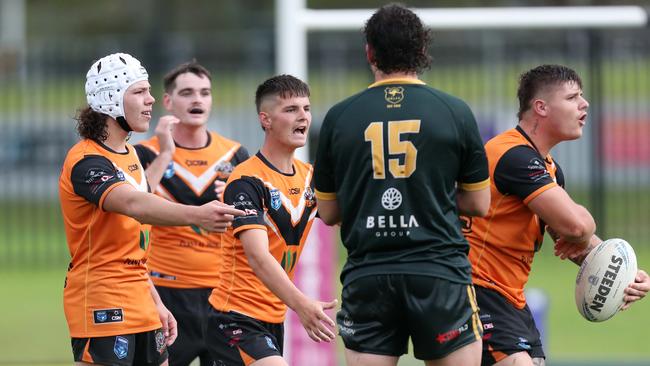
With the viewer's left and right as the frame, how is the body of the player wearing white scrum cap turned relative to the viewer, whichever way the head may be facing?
facing to the right of the viewer

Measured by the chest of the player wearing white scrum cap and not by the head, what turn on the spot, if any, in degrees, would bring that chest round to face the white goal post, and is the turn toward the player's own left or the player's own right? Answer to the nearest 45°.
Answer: approximately 45° to the player's own left
